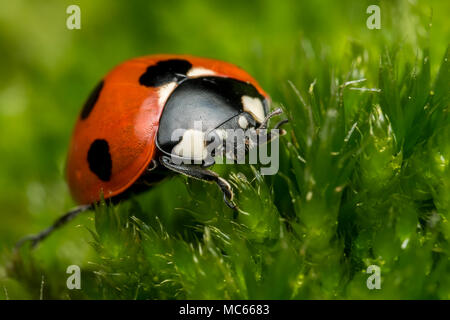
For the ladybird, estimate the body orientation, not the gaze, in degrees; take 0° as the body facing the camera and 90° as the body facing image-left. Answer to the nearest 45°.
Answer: approximately 315°
